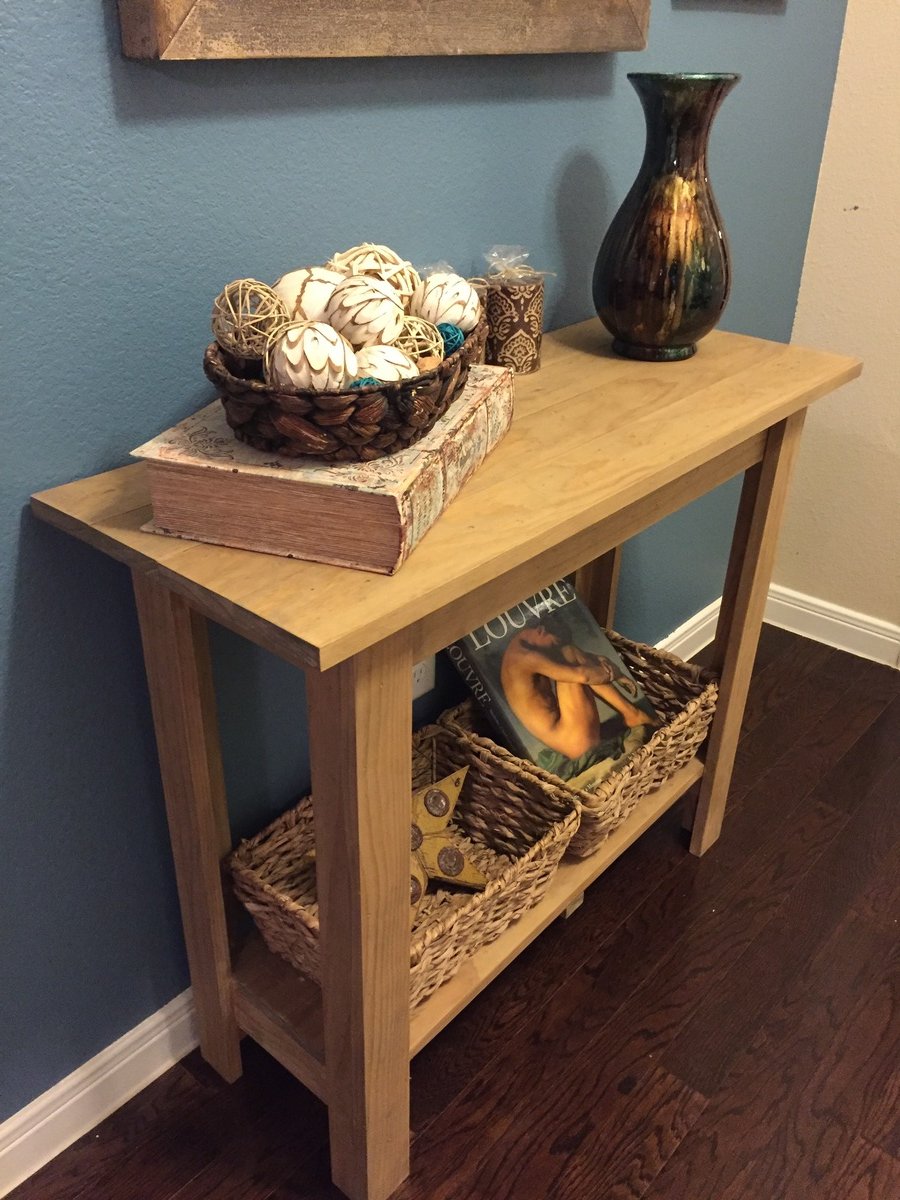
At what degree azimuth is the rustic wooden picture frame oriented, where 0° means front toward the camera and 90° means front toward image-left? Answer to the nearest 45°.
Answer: approximately 315°

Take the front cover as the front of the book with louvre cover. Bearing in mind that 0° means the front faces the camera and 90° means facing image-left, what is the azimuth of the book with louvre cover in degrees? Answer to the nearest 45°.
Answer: approximately 315°

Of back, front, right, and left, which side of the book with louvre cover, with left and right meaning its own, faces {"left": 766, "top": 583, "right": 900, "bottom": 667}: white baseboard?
left

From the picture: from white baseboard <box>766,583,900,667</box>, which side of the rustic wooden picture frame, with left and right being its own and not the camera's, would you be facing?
left

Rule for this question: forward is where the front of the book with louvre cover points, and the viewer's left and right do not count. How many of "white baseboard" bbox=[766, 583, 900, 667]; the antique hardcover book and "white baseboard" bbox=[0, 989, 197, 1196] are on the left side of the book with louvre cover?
1

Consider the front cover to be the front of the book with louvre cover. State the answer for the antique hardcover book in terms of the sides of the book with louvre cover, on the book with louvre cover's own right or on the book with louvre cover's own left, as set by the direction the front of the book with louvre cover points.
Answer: on the book with louvre cover's own right
